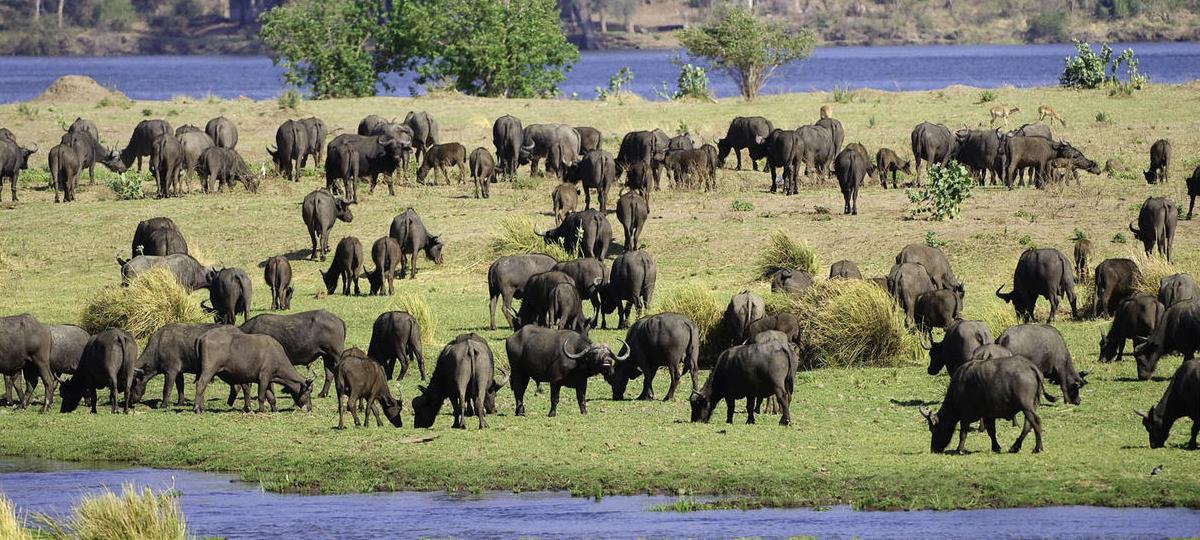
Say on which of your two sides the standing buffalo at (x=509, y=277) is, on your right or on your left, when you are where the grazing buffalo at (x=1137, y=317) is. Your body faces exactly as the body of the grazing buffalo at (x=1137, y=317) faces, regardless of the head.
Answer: on your right

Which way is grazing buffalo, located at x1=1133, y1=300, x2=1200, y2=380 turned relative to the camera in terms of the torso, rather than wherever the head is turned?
to the viewer's left

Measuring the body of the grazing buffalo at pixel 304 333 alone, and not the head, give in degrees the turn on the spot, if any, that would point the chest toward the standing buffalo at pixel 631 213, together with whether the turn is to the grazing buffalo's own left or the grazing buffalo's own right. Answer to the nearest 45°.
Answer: approximately 135° to the grazing buffalo's own right

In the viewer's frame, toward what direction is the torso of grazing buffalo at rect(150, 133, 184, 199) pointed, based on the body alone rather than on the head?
away from the camera

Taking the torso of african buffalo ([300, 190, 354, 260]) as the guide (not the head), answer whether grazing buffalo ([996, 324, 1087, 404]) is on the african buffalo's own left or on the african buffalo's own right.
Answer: on the african buffalo's own right

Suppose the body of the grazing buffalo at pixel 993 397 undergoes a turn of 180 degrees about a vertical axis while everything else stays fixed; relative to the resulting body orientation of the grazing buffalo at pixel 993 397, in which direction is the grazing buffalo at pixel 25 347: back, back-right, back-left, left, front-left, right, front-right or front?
back

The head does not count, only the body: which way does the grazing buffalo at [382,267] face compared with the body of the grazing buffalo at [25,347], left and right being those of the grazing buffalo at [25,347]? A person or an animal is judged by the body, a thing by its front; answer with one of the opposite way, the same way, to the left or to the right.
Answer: to the right

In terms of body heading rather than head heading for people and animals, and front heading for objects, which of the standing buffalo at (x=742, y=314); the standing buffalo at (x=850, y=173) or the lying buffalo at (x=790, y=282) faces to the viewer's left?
the lying buffalo at (x=790, y=282)

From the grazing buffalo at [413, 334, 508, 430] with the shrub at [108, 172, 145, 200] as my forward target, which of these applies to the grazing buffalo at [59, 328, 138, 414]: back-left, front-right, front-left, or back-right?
front-left

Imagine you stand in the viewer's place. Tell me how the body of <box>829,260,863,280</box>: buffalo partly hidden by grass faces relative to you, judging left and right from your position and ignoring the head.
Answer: facing to the right of the viewer
